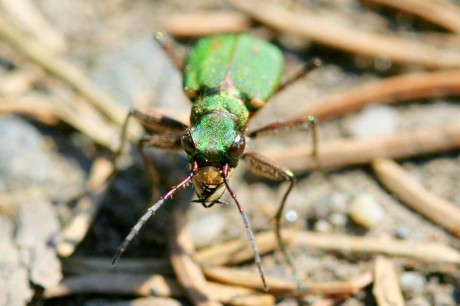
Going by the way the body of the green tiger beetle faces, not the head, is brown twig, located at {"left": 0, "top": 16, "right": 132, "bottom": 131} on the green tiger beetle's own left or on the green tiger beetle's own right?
on the green tiger beetle's own right

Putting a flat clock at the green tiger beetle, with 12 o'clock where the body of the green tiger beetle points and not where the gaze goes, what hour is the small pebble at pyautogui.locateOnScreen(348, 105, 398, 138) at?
The small pebble is roughly at 8 o'clock from the green tiger beetle.

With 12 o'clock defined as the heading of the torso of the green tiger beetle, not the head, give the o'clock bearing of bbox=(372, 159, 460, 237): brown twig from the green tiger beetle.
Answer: The brown twig is roughly at 9 o'clock from the green tiger beetle.

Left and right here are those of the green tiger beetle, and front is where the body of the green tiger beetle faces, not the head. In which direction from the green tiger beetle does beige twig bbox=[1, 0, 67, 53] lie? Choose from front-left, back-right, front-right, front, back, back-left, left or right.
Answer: back-right

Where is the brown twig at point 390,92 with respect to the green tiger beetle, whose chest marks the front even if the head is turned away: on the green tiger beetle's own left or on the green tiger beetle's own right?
on the green tiger beetle's own left

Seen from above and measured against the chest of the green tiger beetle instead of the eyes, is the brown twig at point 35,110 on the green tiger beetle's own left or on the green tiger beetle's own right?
on the green tiger beetle's own right

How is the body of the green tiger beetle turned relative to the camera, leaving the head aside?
toward the camera

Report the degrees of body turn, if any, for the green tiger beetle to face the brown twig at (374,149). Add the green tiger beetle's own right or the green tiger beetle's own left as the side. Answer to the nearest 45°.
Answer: approximately 90° to the green tiger beetle's own left

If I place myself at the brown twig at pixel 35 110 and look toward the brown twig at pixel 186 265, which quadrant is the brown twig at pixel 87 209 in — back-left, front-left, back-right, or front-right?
front-right

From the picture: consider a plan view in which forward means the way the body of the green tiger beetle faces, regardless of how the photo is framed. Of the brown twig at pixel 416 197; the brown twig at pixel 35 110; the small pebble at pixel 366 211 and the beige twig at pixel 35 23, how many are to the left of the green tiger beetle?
2
